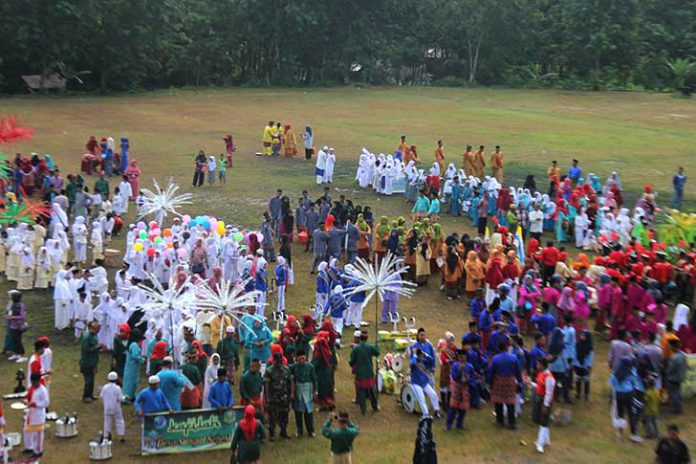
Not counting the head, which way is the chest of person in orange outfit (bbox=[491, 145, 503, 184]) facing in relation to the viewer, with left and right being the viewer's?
facing the viewer

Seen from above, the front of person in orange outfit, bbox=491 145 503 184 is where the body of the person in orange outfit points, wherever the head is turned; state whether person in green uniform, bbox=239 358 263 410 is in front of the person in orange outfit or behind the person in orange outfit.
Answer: in front

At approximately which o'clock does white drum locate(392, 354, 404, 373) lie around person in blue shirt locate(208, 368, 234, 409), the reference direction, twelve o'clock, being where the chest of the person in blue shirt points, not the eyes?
The white drum is roughly at 8 o'clock from the person in blue shirt.

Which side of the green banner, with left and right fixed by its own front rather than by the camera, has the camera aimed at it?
front

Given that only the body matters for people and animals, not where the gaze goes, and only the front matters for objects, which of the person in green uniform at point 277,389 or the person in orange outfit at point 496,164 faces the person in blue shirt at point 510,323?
the person in orange outfit

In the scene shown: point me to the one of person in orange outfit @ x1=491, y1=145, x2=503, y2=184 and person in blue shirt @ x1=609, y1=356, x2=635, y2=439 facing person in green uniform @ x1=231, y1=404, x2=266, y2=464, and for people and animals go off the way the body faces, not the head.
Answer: the person in orange outfit

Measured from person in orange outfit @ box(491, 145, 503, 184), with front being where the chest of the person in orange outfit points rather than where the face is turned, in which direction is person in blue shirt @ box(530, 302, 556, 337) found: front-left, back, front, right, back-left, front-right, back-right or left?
front

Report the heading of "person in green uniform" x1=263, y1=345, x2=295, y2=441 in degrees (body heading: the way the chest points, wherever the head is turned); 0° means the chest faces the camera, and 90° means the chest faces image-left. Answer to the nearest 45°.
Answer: approximately 0°

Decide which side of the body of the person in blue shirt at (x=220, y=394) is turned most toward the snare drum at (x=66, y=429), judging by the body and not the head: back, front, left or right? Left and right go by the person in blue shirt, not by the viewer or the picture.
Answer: right

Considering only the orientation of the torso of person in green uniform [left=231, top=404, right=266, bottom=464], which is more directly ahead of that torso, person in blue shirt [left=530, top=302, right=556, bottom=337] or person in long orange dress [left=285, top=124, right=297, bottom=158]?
the person in long orange dress

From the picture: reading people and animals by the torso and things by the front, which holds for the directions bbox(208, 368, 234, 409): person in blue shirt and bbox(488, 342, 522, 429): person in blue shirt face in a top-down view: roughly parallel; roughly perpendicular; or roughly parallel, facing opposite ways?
roughly parallel, facing opposite ways

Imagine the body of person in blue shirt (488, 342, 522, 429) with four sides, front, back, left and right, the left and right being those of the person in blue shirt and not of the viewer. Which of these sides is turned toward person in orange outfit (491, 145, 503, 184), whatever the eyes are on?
front

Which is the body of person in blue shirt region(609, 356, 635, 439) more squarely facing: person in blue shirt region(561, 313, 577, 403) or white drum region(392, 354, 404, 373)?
the person in blue shirt

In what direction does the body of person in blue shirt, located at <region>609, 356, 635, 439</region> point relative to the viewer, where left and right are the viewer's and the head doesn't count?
facing away from the viewer
